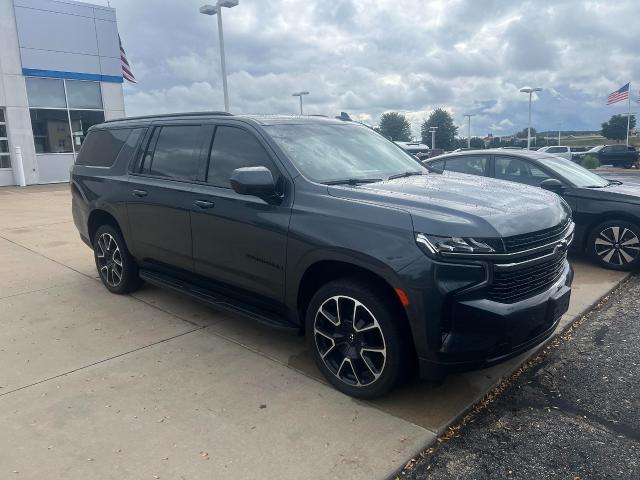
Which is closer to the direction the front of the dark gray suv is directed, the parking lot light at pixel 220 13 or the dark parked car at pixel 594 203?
the dark parked car

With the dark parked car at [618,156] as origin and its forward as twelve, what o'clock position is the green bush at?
The green bush is roughly at 10 o'clock from the dark parked car.

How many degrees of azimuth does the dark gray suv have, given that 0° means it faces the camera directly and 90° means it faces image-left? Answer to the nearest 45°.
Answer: approximately 315°

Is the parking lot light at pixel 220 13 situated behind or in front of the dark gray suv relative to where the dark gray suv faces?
behind

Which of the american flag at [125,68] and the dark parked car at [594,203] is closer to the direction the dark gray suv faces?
the dark parked car

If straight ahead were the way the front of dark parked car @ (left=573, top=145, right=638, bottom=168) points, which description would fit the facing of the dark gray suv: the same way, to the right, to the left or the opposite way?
the opposite way

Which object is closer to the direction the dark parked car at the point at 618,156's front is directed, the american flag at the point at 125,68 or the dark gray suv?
the american flag

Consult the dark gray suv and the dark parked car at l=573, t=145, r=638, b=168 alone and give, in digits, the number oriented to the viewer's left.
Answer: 1

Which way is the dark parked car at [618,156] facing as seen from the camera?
to the viewer's left

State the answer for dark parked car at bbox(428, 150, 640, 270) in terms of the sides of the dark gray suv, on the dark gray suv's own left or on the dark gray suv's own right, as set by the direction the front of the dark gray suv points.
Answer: on the dark gray suv's own left

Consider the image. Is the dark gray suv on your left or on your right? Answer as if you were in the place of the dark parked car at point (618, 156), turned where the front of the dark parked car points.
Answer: on your left

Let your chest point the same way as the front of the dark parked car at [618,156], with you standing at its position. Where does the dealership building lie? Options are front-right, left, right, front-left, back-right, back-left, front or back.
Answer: front-left

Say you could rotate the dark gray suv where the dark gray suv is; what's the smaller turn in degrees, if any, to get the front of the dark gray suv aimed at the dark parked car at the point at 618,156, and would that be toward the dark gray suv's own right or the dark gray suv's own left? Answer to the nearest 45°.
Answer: approximately 90° to the dark gray suv's own left

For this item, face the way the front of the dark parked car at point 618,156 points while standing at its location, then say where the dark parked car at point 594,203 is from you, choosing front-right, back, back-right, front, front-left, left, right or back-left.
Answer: left
